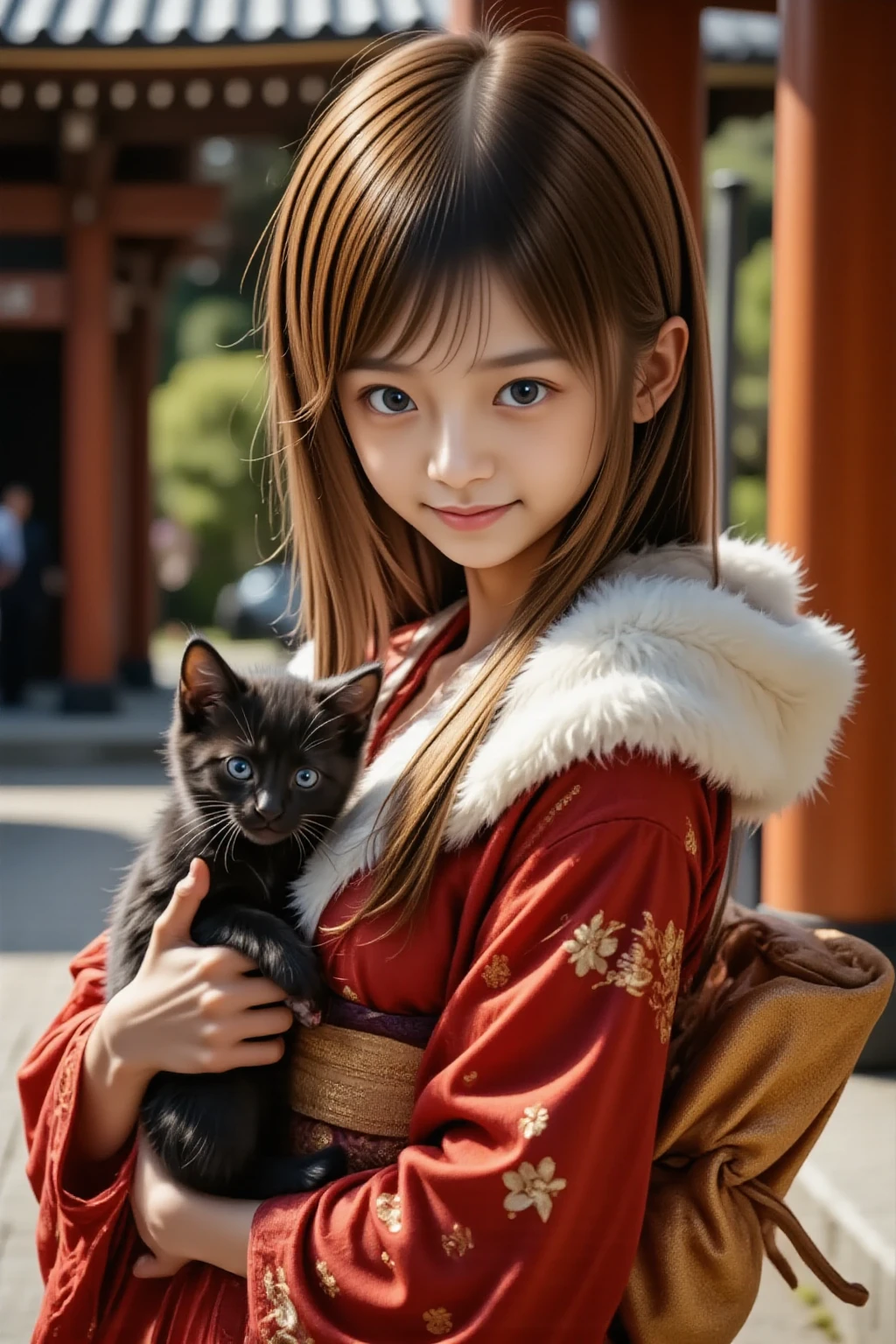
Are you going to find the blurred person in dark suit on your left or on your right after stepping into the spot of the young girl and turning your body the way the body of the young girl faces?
on your right

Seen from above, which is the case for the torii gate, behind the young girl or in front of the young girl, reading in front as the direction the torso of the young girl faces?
behind

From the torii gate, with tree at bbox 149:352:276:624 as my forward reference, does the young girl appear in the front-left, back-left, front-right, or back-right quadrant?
back-left

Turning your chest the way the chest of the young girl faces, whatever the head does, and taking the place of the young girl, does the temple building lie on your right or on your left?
on your right

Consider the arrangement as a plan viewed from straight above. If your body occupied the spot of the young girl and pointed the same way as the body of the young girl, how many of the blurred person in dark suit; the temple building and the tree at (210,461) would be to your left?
0

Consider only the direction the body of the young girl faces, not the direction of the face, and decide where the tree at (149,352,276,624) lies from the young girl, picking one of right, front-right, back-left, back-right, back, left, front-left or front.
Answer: back-right

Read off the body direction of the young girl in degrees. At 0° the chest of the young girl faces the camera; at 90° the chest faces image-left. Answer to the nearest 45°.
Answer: approximately 45°
